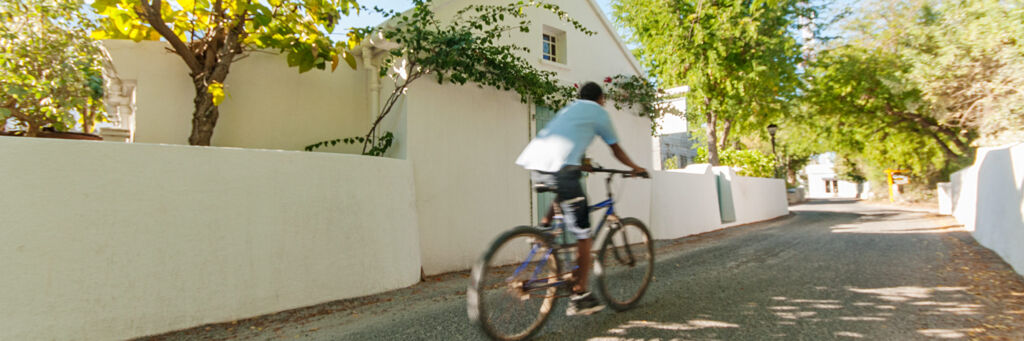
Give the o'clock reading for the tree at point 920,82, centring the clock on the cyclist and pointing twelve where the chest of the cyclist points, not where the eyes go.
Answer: The tree is roughly at 12 o'clock from the cyclist.

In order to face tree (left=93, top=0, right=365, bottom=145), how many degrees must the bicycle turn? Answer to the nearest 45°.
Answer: approximately 90° to its left

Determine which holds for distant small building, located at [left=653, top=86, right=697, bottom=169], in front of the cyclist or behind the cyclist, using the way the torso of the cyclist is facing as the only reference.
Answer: in front

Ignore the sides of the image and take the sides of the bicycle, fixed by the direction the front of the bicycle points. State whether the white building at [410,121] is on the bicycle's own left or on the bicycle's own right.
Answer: on the bicycle's own left

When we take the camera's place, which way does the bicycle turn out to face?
facing away from the viewer and to the right of the viewer

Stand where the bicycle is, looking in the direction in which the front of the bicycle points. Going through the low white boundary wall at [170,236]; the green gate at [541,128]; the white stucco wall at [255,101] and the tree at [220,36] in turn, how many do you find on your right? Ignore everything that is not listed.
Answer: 0

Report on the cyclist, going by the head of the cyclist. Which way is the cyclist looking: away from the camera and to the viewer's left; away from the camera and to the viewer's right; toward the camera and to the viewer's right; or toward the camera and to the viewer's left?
away from the camera and to the viewer's right

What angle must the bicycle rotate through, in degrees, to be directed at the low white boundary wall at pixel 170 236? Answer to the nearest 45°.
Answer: approximately 135° to its left

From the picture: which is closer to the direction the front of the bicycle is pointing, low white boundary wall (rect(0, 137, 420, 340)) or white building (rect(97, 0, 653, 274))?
the white building

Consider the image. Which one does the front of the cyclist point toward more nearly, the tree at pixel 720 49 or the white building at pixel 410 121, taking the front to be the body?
the tree

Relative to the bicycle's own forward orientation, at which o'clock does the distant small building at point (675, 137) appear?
The distant small building is roughly at 11 o'clock from the bicycle.

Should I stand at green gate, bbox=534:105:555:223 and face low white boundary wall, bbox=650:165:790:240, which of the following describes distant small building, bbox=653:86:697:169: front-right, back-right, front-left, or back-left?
front-left

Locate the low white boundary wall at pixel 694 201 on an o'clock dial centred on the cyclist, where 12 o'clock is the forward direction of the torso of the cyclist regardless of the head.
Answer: The low white boundary wall is roughly at 11 o'clock from the cyclist.

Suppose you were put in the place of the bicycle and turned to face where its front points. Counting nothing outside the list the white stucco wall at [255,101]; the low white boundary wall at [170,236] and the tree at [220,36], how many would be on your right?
0

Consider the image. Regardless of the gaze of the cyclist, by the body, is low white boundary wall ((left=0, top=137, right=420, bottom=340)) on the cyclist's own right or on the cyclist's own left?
on the cyclist's own left

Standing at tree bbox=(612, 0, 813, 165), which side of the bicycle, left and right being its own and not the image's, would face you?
front

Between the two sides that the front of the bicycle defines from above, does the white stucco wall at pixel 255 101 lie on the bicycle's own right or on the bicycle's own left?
on the bicycle's own left

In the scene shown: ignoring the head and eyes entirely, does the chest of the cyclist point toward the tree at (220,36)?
no

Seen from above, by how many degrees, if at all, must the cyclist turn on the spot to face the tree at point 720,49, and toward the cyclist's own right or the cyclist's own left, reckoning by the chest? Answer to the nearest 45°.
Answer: approximately 45° to the cyclist's own left

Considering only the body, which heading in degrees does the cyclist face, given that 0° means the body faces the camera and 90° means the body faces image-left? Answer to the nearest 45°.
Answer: approximately 225°

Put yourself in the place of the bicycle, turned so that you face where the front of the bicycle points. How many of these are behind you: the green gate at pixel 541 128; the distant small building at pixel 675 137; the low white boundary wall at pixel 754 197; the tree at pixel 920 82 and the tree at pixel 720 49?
0
